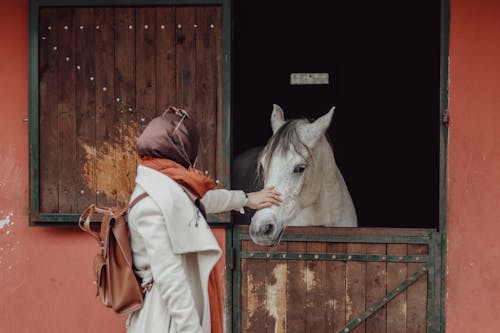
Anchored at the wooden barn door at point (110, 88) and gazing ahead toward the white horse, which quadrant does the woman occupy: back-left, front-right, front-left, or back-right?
front-right

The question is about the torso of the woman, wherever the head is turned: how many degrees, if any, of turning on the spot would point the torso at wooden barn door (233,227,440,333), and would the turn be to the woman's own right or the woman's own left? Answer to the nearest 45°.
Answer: approximately 45° to the woman's own left

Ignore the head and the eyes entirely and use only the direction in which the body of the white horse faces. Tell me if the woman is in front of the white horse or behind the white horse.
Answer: in front

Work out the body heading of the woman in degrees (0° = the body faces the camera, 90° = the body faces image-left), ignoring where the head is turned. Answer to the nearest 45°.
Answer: approximately 270°

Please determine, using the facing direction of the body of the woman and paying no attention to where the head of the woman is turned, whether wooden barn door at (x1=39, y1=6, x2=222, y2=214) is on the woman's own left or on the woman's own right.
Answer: on the woman's own left

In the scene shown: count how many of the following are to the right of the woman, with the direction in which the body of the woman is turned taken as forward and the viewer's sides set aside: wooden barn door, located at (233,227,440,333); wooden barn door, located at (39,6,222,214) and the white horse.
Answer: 0

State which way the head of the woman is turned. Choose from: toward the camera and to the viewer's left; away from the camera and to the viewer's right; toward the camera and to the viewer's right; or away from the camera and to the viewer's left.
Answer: away from the camera and to the viewer's right

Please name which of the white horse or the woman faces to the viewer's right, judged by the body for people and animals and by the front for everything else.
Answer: the woman

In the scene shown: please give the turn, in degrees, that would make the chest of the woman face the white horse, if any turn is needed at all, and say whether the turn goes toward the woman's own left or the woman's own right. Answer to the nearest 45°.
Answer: approximately 45° to the woman's own left

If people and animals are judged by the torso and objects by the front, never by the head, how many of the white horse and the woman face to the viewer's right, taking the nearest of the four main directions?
1

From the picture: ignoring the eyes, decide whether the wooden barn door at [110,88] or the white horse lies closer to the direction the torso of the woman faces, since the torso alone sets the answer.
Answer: the white horse

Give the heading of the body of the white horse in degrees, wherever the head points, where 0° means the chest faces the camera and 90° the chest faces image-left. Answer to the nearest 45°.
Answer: approximately 45°
